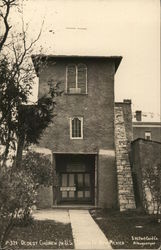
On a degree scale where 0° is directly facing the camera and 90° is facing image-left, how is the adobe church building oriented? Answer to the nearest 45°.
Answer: approximately 0°
